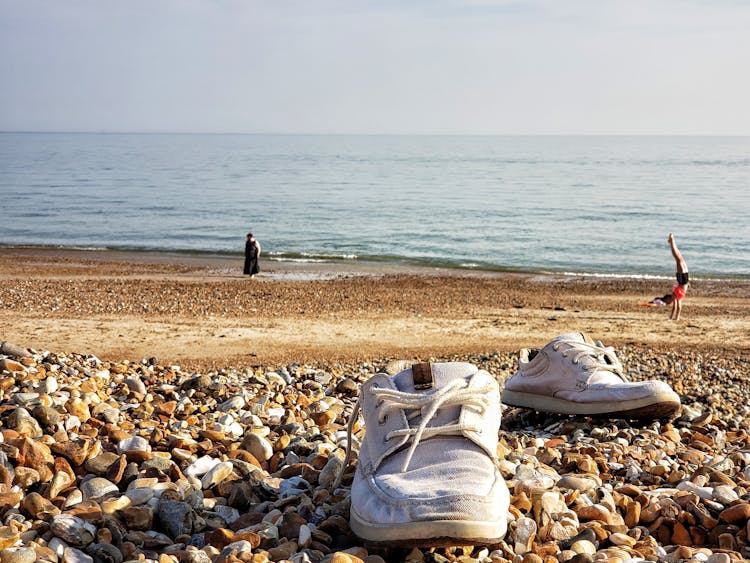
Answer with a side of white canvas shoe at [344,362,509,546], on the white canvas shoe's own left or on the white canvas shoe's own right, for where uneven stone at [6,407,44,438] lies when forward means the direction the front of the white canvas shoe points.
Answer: on the white canvas shoe's own right

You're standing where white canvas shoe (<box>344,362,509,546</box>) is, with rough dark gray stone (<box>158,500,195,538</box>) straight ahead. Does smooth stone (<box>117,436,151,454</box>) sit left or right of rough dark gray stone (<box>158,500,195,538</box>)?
right

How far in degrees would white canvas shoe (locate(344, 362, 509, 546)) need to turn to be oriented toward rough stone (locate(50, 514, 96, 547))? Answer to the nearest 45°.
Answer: approximately 90° to its right

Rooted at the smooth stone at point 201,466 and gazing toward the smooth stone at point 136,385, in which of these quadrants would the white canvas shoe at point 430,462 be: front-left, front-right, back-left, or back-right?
back-right

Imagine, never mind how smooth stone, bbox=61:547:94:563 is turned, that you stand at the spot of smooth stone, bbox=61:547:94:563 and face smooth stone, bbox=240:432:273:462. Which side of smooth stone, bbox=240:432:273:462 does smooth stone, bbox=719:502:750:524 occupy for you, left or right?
right

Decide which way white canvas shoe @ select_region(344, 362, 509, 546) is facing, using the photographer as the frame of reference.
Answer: facing the viewer

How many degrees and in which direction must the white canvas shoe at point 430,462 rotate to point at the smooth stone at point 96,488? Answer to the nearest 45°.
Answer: approximately 90° to its right

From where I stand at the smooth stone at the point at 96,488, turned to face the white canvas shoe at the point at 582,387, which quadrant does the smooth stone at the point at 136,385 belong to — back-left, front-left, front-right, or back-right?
front-left

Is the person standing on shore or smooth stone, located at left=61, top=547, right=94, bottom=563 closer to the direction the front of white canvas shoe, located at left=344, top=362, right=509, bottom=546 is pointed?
the smooth stone

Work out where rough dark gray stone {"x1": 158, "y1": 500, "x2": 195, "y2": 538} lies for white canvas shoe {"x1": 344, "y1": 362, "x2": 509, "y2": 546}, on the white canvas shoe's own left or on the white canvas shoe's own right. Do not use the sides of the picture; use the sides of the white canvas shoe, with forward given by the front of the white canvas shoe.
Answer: on the white canvas shoe's own right

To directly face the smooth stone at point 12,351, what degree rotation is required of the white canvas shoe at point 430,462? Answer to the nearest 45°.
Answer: approximately 135° to its right

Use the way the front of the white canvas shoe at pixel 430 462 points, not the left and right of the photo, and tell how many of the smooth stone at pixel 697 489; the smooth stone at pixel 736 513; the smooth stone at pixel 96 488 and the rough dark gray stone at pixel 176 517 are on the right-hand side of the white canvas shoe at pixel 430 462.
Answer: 2

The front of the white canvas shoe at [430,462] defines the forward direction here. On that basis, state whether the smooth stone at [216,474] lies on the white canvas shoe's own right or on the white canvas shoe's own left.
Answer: on the white canvas shoe's own right

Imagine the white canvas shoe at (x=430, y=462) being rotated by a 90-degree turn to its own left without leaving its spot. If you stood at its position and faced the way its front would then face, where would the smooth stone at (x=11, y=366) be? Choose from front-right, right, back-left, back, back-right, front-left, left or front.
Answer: back-left

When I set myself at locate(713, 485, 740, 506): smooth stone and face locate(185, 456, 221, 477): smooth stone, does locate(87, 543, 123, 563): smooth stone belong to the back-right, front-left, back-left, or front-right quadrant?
front-left

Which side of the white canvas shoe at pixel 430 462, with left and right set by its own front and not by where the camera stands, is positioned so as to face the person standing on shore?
back

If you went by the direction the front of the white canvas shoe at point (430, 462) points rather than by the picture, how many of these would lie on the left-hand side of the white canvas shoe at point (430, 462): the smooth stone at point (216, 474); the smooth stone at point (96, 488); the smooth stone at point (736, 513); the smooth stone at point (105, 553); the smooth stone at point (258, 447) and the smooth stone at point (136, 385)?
1
